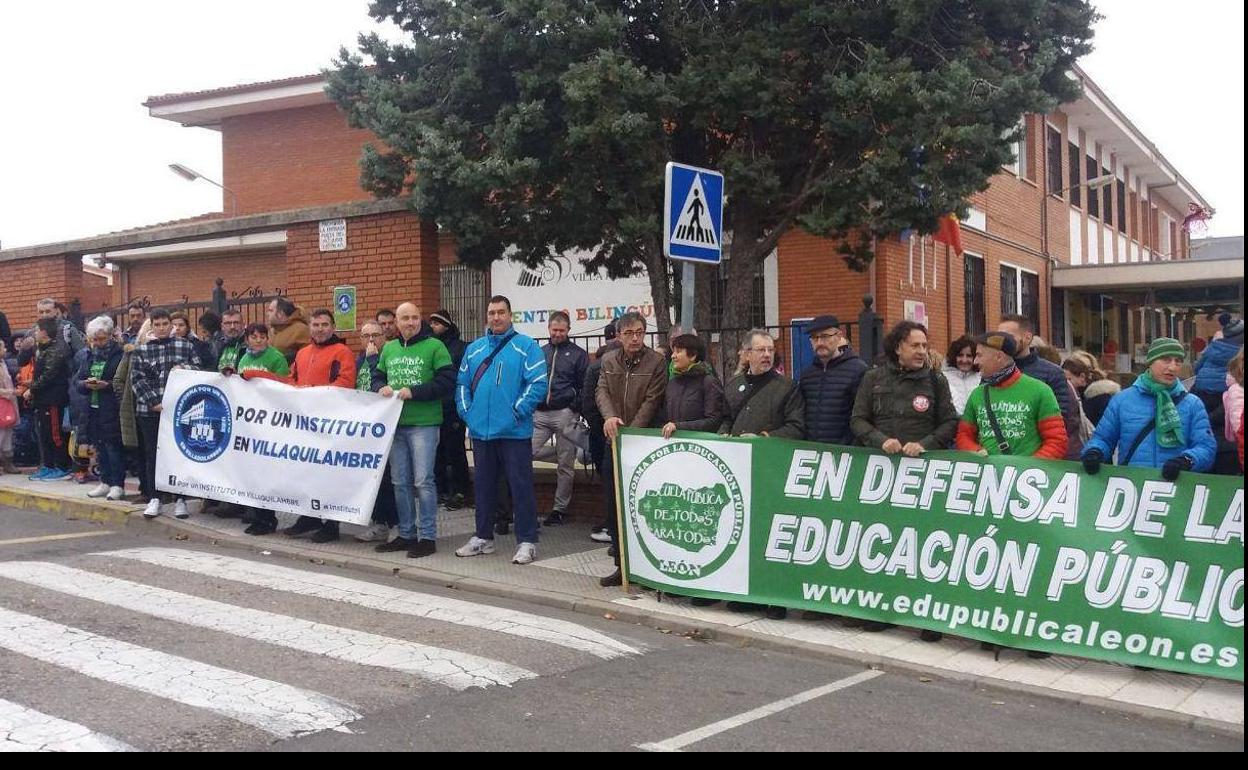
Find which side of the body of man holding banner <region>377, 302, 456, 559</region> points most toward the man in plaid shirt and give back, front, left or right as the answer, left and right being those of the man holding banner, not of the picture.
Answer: right

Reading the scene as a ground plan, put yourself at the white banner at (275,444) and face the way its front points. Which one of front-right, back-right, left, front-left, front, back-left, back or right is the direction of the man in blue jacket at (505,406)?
front-left

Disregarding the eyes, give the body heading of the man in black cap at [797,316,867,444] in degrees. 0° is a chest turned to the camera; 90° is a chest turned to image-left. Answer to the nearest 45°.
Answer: approximately 45°

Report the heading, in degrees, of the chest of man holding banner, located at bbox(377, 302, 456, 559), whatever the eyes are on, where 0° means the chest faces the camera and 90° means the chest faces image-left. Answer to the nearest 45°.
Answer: approximately 45°

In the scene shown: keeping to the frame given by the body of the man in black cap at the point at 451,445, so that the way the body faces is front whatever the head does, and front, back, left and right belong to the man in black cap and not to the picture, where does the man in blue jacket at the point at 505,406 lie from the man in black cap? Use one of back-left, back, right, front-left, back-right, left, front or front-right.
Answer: front-left

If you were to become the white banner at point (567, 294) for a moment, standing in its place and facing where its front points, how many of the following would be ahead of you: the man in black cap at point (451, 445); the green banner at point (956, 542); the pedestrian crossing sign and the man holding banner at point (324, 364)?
4

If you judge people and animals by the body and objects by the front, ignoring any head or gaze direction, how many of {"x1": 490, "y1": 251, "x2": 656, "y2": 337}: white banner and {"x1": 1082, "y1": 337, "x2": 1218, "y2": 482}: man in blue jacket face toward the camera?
2

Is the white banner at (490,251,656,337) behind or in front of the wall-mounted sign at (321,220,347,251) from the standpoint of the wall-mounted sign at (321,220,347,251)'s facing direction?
behind

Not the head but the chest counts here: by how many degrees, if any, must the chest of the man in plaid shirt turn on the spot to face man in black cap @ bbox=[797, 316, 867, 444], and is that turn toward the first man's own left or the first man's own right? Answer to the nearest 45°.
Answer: approximately 45° to the first man's own left

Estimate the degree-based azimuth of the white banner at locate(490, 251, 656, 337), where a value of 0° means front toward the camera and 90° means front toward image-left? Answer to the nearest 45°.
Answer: approximately 0°
